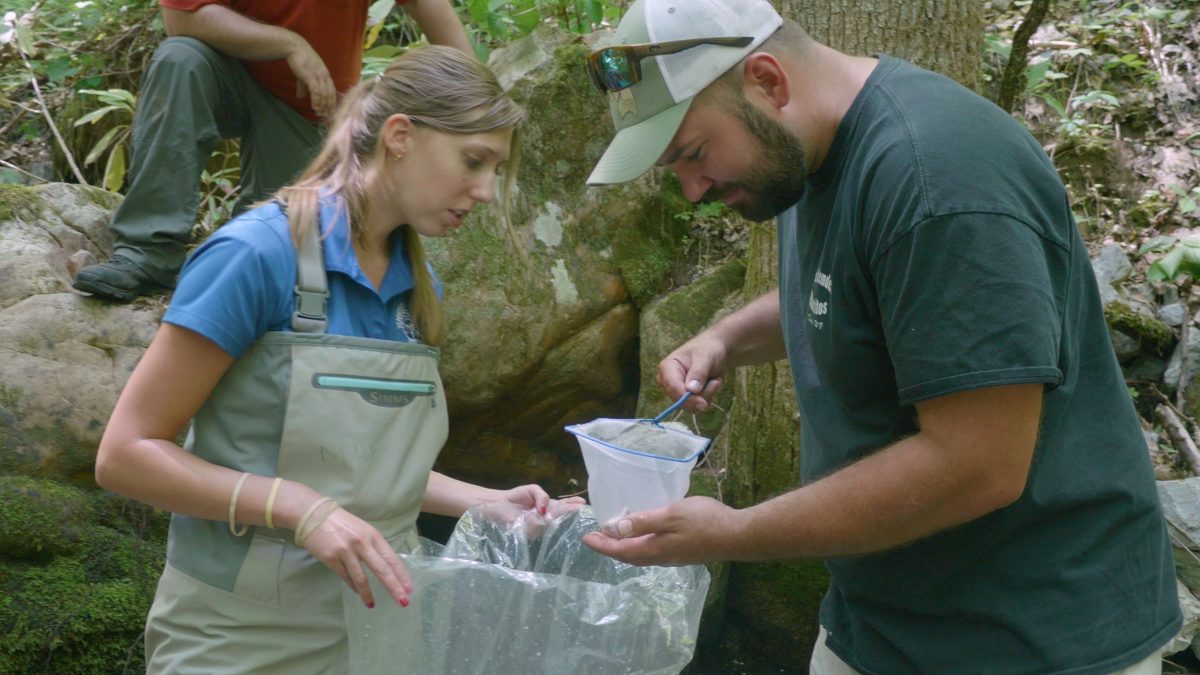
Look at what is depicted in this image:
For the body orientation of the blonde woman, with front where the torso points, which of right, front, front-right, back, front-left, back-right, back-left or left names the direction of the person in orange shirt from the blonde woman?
back-left

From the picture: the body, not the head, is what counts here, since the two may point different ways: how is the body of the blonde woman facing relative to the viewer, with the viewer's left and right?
facing the viewer and to the right of the viewer

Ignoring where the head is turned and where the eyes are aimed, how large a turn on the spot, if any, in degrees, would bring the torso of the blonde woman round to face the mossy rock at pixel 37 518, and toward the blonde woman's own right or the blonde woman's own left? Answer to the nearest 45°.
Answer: approximately 180°

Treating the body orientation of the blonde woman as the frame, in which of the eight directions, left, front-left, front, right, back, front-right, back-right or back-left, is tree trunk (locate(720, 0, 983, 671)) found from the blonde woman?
left

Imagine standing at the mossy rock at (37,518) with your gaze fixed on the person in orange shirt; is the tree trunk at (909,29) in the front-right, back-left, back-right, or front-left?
front-right

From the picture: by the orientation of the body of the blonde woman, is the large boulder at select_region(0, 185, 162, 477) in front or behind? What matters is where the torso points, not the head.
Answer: behind

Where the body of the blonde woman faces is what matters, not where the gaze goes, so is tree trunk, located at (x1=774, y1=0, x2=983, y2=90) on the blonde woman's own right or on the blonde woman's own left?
on the blonde woman's own left

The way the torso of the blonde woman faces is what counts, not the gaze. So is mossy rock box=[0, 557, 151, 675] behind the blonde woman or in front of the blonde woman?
behind

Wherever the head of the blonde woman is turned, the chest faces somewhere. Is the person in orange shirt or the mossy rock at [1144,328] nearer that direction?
the mossy rock

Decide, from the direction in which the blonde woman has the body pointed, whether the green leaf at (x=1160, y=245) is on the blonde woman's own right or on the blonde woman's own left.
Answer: on the blonde woman's own left

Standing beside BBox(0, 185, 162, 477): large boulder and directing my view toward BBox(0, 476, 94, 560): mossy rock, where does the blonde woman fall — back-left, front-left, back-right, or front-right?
front-left

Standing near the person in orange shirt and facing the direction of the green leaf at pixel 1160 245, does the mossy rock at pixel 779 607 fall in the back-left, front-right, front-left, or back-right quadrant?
front-right

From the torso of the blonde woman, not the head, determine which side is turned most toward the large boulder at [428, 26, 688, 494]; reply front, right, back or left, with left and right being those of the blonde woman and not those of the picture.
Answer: left
